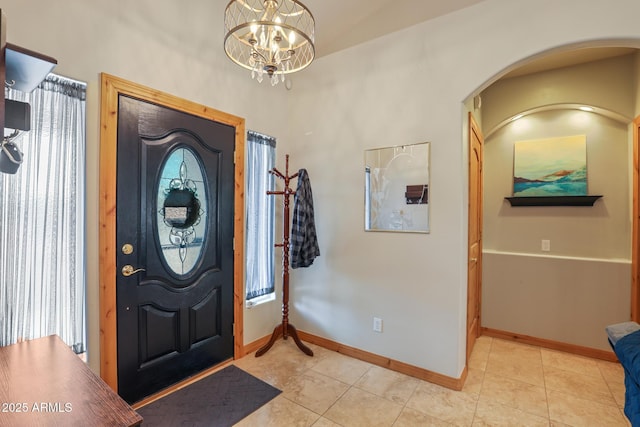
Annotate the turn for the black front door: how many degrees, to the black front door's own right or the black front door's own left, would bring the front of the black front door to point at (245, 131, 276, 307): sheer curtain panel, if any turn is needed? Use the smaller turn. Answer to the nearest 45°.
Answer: approximately 90° to the black front door's own left

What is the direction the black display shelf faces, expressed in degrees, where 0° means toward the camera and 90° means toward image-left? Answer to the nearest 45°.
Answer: approximately 0°

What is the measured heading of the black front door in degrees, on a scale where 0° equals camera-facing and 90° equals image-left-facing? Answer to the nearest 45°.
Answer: approximately 315°

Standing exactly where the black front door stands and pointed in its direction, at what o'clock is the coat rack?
The coat rack is roughly at 10 o'clock from the black front door.
